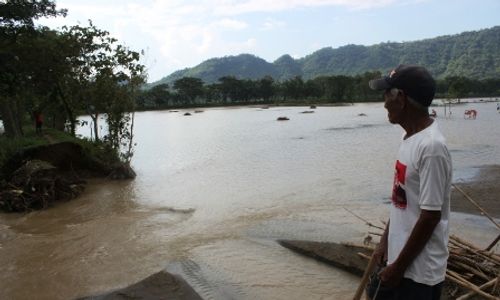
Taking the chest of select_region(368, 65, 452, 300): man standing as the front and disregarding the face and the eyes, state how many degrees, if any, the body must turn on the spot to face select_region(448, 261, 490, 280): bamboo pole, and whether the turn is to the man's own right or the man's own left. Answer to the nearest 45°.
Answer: approximately 90° to the man's own right

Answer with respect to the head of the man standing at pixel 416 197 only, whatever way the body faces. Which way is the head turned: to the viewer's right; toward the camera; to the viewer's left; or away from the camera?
to the viewer's left

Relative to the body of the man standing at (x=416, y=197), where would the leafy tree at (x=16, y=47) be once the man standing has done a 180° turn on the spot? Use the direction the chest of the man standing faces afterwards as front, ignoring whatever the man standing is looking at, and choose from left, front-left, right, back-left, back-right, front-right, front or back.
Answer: back-left

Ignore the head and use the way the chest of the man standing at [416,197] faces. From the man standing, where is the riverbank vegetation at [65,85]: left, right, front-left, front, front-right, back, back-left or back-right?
front-right

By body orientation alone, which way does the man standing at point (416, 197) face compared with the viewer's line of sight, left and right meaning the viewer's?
facing to the left of the viewer
